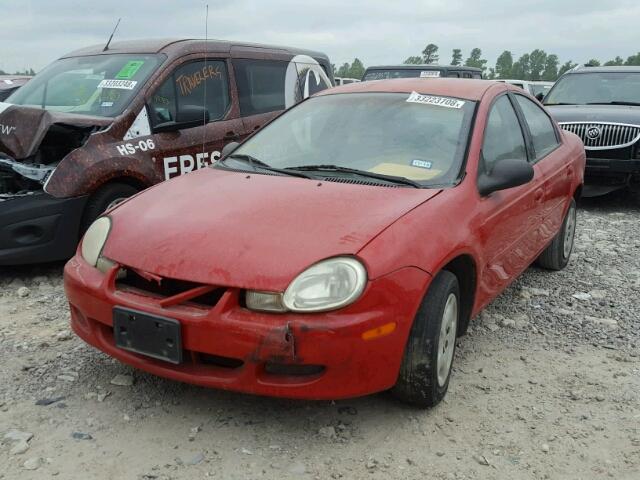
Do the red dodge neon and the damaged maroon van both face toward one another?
no

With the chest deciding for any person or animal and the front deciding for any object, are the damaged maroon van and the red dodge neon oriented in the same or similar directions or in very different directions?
same or similar directions

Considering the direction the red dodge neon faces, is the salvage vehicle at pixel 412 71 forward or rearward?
rearward

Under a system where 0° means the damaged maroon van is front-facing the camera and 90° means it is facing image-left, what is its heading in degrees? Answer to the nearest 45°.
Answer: approximately 45°

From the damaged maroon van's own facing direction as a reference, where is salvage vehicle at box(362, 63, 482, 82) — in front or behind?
behind

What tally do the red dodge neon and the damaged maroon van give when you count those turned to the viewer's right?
0

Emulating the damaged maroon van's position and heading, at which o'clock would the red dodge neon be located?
The red dodge neon is roughly at 10 o'clock from the damaged maroon van.

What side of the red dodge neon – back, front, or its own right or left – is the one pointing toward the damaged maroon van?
right

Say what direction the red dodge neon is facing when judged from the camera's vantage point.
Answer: facing the viewer and to the left of the viewer

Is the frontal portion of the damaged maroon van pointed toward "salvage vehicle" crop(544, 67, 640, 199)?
no

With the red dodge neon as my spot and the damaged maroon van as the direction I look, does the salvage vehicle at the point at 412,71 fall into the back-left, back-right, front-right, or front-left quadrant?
front-right

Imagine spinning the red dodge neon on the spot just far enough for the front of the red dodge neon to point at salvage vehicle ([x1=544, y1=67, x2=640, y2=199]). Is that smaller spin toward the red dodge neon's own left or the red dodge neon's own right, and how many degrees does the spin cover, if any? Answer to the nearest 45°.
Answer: approximately 180°

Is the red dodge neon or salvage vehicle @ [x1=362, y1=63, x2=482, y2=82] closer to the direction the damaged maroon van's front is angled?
the red dodge neon

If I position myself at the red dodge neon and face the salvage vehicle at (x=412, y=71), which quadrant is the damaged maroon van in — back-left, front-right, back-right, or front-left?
front-left

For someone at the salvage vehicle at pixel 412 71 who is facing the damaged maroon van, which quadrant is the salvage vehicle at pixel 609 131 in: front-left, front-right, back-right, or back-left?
front-left
